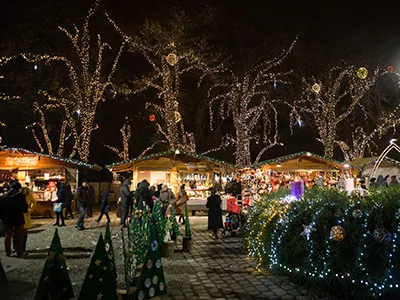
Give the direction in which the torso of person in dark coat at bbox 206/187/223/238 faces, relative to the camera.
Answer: away from the camera

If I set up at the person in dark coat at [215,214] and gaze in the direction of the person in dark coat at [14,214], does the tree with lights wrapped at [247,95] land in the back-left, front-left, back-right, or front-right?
back-right

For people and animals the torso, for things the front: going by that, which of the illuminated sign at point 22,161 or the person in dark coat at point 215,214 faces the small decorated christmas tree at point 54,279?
the illuminated sign

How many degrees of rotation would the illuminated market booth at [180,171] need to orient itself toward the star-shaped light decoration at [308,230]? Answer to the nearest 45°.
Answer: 0° — it already faces it

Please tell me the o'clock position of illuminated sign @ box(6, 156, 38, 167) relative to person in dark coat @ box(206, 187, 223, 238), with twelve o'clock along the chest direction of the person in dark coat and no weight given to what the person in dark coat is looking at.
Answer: The illuminated sign is roughly at 10 o'clock from the person in dark coat.

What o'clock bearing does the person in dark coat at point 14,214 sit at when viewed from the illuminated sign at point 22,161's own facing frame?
The person in dark coat is roughly at 12 o'clock from the illuminated sign.

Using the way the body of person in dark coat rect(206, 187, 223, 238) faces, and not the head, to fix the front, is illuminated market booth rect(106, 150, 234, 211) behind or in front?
in front

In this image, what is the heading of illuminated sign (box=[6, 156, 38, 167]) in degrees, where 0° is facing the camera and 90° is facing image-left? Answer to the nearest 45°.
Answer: approximately 0°

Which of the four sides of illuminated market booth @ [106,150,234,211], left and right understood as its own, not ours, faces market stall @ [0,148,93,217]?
right

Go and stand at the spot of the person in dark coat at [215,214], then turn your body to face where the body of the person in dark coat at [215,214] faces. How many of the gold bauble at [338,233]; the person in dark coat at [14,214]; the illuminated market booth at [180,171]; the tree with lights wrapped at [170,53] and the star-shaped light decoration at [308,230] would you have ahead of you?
2

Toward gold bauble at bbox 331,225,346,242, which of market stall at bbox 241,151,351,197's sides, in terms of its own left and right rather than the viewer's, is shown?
front

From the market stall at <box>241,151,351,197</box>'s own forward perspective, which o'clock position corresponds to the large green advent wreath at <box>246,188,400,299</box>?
The large green advent wreath is roughly at 12 o'clock from the market stall.

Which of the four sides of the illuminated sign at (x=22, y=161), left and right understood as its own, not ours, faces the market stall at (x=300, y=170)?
left

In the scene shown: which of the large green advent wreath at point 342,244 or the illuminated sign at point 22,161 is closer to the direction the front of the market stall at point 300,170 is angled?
the large green advent wreath
